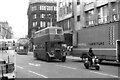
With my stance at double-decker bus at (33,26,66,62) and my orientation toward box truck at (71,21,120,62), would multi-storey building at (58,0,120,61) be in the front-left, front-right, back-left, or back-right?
front-left

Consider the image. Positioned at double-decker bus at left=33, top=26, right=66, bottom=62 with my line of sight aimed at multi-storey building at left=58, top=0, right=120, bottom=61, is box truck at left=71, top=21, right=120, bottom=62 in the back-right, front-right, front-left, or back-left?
front-right

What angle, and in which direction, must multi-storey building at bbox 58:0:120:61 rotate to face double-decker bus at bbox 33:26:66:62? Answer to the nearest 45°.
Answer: approximately 45° to its right

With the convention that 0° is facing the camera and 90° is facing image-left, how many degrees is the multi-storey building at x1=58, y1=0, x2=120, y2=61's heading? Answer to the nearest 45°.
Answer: approximately 45°
